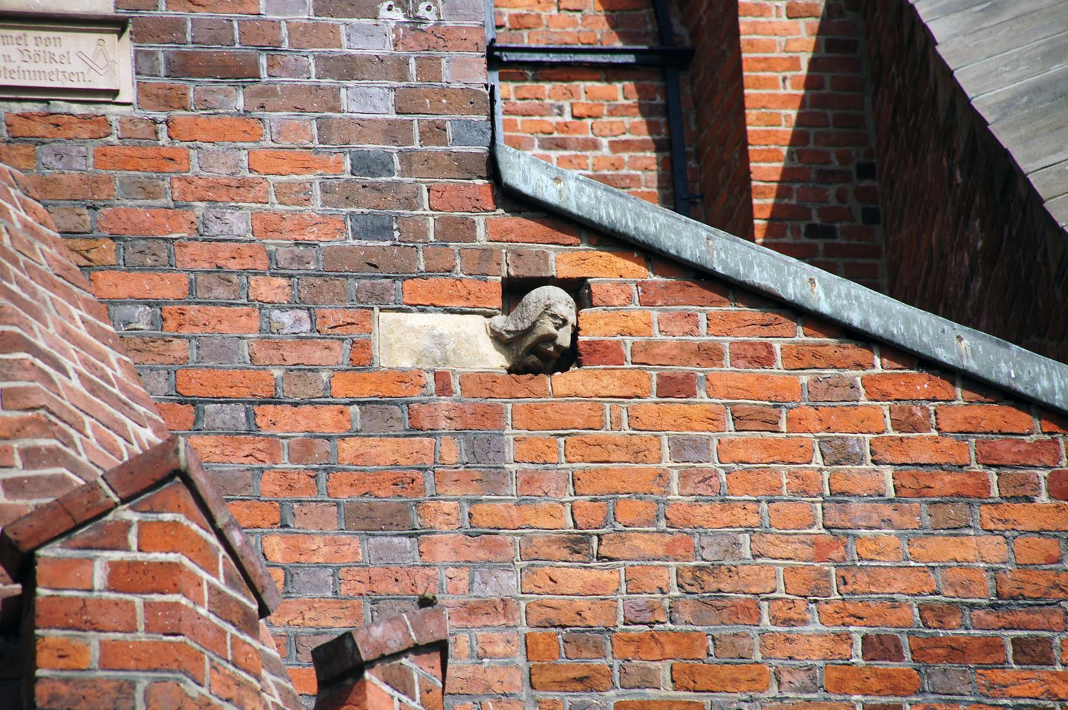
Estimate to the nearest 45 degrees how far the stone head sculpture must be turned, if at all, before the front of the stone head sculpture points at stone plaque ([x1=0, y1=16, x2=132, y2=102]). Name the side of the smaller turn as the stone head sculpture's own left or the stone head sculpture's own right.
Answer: approximately 135° to the stone head sculpture's own right

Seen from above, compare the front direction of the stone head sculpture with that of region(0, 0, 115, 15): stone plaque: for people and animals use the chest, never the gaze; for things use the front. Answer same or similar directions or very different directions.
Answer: same or similar directions

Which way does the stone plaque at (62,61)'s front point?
toward the camera

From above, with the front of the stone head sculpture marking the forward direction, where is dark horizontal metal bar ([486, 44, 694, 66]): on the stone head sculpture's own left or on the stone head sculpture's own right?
on the stone head sculpture's own left

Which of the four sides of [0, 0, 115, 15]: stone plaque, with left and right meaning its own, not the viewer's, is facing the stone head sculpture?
left

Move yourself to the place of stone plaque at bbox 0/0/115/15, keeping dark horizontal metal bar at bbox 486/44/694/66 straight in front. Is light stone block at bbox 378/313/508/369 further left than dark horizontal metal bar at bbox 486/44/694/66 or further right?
right

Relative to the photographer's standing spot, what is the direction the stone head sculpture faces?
facing the viewer and to the right of the viewer

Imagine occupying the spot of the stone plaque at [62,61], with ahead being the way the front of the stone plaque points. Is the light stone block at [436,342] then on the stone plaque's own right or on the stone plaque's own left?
on the stone plaque's own left

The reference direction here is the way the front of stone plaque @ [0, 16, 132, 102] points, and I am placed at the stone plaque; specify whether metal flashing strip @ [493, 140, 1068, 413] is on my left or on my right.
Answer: on my left

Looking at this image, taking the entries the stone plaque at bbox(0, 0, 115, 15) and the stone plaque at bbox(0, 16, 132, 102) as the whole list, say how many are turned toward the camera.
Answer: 2
